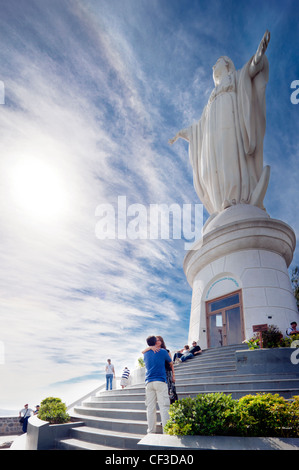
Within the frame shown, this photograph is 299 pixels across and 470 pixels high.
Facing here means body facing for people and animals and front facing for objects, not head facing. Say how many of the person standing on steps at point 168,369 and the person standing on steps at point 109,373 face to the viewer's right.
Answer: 0

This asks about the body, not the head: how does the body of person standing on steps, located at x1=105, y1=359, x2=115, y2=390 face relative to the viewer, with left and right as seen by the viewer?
facing the viewer
